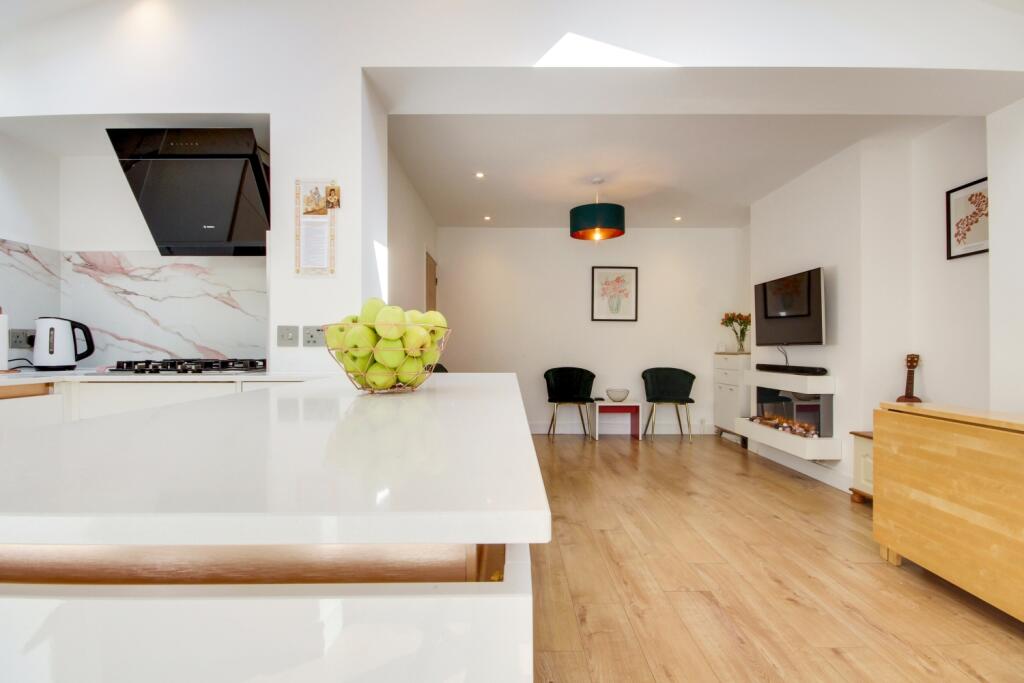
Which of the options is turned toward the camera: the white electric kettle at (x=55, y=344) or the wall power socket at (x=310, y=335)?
the wall power socket

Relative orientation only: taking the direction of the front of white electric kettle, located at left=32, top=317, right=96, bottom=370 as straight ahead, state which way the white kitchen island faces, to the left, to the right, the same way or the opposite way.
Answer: to the left

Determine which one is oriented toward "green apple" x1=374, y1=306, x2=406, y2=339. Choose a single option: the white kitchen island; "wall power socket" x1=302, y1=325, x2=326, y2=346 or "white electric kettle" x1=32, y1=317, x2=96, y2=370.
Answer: the wall power socket

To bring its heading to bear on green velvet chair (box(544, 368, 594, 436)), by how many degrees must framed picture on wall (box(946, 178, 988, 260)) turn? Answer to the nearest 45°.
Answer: approximately 45° to its right

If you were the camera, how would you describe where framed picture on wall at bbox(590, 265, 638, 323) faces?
facing the viewer

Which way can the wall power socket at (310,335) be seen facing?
toward the camera

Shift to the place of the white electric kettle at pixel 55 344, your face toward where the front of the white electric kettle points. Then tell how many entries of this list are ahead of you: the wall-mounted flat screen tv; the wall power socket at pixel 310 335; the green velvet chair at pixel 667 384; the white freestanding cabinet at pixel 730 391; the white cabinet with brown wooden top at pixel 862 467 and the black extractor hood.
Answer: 0

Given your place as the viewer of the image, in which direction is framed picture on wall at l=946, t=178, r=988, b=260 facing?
facing the viewer and to the left of the viewer

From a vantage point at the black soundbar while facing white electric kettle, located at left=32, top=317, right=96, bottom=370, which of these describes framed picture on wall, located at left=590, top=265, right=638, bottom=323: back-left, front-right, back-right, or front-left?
front-right

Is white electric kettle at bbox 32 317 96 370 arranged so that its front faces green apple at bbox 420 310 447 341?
no

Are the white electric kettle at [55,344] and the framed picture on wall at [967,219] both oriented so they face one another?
no

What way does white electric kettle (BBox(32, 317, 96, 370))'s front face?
to the viewer's left

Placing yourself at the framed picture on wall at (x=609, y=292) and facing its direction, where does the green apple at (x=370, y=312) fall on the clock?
The green apple is roughly at 12 o'clock from the framed picture on wall.

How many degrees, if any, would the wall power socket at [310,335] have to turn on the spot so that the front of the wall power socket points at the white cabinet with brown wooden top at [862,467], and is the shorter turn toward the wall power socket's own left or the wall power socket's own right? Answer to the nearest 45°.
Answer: approximately 90° to the wall power socket's own left

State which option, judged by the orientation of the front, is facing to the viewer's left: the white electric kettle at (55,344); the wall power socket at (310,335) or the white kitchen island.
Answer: the white electric kettle

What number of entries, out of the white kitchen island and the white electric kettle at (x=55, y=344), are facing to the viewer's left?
1

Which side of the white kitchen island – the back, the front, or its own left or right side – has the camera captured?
front

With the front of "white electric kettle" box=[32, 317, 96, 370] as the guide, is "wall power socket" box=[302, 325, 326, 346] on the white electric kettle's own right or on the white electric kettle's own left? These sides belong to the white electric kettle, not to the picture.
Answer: on the white electric kettle's own left

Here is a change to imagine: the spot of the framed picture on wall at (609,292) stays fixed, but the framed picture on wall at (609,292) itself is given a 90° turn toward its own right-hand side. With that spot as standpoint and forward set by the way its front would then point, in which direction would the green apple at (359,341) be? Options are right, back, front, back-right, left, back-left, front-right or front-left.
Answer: left
